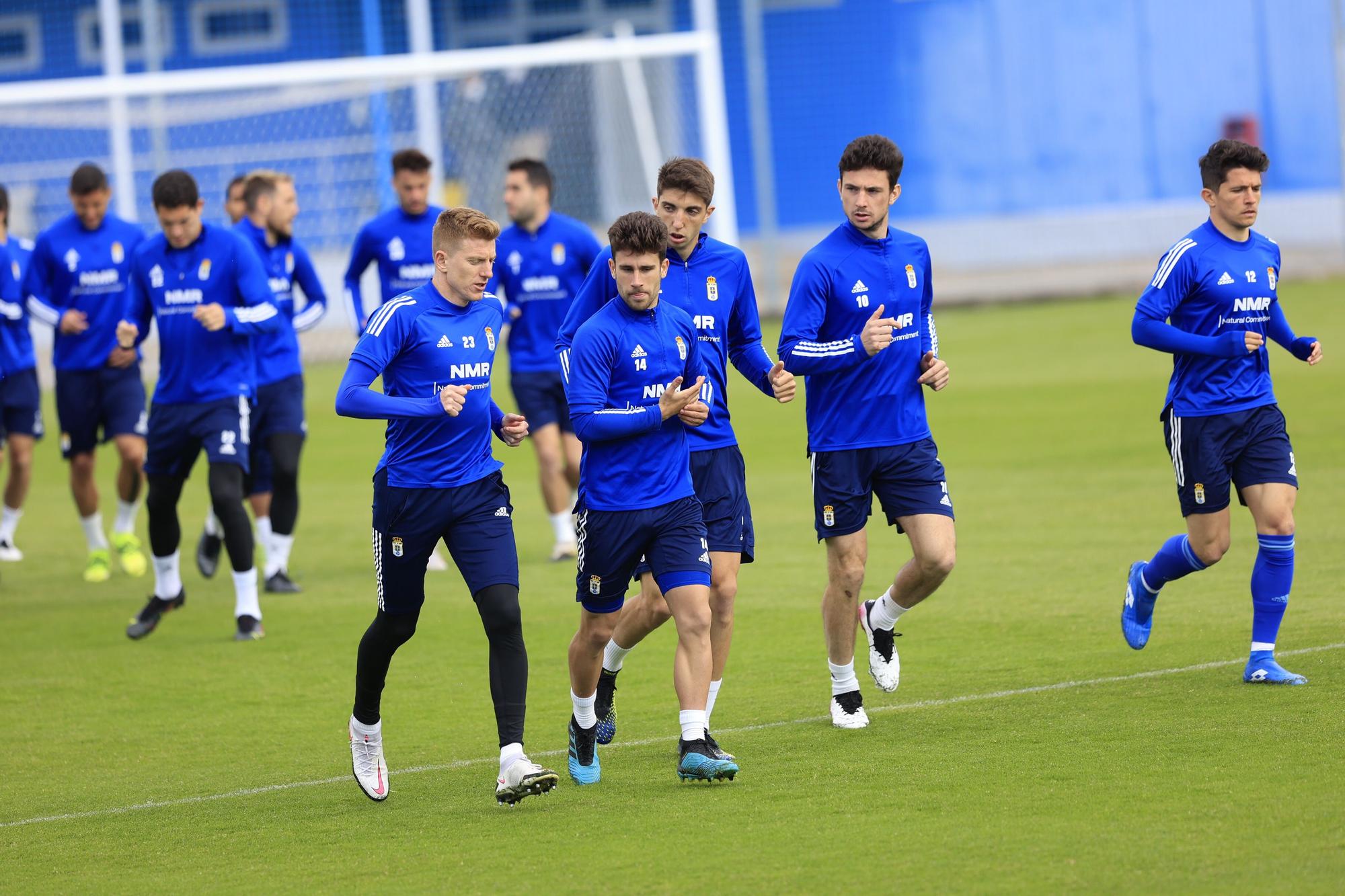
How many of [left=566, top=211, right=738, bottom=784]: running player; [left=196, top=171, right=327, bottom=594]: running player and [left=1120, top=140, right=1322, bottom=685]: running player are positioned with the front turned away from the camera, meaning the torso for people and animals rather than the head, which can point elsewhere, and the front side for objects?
0

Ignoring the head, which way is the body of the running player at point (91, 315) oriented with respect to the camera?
toward the camera

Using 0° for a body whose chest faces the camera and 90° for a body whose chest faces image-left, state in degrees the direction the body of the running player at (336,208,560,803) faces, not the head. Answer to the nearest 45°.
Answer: approximately 315°

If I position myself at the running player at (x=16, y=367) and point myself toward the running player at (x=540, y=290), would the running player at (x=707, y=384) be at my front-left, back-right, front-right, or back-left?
front-right

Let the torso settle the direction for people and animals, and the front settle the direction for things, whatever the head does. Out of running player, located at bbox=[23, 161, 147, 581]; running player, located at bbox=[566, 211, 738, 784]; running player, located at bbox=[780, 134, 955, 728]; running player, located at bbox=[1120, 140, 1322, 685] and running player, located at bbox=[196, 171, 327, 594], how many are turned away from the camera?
0

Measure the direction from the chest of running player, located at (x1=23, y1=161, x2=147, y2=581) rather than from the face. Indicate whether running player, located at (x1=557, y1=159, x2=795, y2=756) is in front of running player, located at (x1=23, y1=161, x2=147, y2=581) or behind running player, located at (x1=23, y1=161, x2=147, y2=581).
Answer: in front

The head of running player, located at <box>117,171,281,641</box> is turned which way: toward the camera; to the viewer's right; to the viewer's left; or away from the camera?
toward the camera

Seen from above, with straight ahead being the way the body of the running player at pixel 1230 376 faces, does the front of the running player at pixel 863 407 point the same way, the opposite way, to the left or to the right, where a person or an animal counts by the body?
the same way

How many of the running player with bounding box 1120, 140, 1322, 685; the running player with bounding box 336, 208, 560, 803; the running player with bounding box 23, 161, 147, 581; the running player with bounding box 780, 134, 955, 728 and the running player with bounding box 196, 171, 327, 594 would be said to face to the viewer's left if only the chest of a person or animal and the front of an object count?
0

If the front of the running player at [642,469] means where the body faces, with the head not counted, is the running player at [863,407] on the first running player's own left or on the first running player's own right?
on the first running player's own left

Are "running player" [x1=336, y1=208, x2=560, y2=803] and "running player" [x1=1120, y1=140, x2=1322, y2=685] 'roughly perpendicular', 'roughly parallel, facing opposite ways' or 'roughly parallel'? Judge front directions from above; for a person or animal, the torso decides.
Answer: roughly parallel

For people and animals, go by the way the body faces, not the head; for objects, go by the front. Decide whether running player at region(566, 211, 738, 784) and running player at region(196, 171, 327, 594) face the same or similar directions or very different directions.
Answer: same or similar directions

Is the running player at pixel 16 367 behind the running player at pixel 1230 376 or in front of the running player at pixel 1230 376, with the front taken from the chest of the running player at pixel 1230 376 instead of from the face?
behind

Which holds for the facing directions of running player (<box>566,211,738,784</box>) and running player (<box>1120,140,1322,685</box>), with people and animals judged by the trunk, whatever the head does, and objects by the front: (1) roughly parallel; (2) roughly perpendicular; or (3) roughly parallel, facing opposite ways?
roughly parallel
